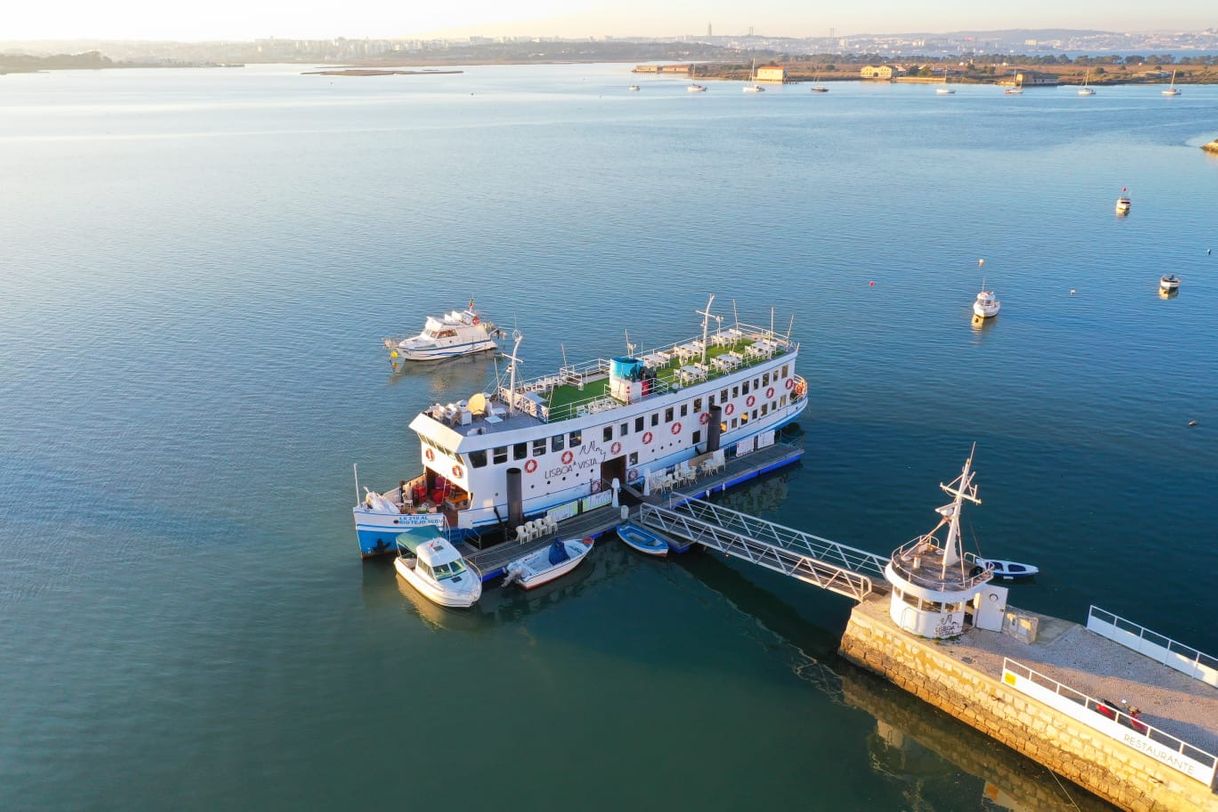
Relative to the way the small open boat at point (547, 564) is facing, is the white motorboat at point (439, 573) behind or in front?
behind

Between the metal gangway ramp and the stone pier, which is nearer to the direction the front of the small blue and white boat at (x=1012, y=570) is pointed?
the stone pier

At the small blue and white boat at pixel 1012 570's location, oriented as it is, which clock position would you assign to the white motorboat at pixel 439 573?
the white motorboat at pixel 439 573 is roughly at 5 o'clock from the small blue and white boat at pixel 1012 570.

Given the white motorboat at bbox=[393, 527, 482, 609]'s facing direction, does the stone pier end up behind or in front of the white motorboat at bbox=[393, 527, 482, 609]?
in front

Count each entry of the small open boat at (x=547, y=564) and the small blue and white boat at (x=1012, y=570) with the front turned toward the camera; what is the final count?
0

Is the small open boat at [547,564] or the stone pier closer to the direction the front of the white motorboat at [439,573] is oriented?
the stone pier

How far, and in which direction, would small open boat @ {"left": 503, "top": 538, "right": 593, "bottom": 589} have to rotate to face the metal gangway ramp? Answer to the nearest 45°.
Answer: approximately 45° to its right

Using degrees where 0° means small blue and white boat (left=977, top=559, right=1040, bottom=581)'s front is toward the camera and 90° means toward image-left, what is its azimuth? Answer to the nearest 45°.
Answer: approximately 270°

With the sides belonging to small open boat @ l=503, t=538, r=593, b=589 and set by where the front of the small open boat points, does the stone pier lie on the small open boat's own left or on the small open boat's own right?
on the small open boat's own right

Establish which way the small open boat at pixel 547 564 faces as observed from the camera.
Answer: facing away from the viewer and to the right of the viewer

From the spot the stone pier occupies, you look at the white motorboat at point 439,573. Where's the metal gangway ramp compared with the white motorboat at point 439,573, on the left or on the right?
right

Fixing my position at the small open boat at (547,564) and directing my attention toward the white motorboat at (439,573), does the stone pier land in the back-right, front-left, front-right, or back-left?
back-left

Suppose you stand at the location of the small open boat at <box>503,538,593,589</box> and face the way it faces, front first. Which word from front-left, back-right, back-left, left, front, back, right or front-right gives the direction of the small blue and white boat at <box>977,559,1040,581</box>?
front-right

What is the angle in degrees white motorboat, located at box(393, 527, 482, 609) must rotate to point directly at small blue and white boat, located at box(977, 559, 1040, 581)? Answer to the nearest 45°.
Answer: approximately 45° to its left

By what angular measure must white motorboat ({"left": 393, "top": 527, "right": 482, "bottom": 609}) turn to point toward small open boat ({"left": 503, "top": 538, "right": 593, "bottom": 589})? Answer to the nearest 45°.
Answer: approximately 45° to its left
